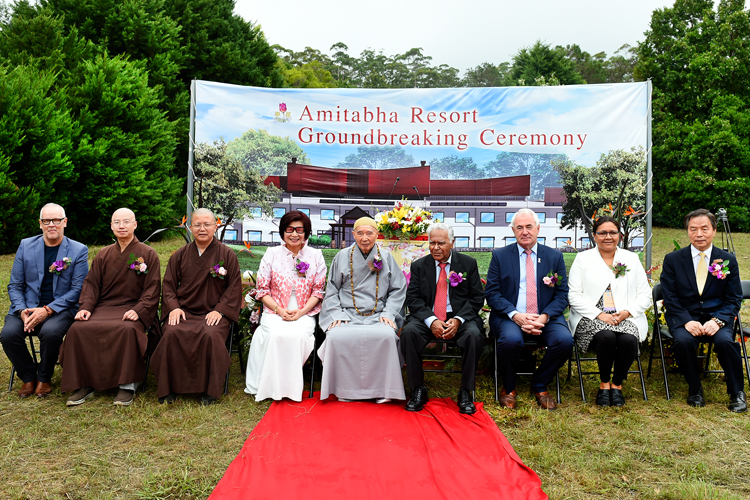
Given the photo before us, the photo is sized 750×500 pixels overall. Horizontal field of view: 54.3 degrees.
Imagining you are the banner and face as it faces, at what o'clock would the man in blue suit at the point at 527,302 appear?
The man in blue suit is roughly at 11 o'clock from the banner.

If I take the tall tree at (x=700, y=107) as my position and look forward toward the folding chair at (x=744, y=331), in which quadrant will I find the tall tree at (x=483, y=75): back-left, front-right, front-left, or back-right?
back-right

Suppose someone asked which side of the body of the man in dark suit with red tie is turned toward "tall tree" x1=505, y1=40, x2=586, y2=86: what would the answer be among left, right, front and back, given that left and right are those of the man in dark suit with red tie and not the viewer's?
back

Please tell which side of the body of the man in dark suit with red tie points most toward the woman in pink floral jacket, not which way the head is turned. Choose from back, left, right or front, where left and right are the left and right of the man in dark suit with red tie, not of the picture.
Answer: right

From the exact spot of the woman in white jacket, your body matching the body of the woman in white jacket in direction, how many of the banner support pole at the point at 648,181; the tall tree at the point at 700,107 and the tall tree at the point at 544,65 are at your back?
3

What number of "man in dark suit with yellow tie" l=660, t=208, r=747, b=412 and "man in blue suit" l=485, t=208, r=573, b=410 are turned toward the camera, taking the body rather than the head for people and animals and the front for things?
2

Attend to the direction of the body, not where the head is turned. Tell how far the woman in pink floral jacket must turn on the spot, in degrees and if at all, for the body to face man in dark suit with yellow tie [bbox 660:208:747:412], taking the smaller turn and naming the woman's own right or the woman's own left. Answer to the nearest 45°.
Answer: approximately 90° to the woman's own left
